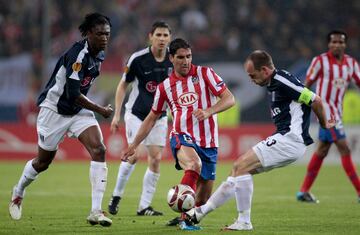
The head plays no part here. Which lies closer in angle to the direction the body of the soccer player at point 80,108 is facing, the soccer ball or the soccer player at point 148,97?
the soccer ball

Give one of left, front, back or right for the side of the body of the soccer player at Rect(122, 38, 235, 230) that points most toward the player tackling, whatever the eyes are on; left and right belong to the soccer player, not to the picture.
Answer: left

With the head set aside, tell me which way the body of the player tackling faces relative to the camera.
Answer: to the viewer's left

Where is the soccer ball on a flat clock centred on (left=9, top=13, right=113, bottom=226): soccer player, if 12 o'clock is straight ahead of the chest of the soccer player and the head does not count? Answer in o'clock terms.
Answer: The soccer ball is roughly at 12 o'clock from the soccer player.

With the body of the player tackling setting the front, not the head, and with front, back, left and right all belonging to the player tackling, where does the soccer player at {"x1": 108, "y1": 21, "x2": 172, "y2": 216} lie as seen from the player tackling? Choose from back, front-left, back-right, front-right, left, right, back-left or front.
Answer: front-right

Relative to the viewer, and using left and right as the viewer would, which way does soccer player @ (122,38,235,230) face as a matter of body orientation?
facing the viewer

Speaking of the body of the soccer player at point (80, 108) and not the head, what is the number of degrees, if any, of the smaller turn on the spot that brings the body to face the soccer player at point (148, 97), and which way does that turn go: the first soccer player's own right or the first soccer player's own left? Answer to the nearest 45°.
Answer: approximately 90° to the first soccer player's own left

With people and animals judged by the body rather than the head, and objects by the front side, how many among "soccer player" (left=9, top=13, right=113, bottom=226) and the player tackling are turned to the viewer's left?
1

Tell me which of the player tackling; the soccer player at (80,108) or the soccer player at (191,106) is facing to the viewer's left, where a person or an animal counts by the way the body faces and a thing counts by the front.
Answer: the player tackling

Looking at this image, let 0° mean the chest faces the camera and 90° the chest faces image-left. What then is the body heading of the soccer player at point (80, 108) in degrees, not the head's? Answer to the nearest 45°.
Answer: approximately 315°
